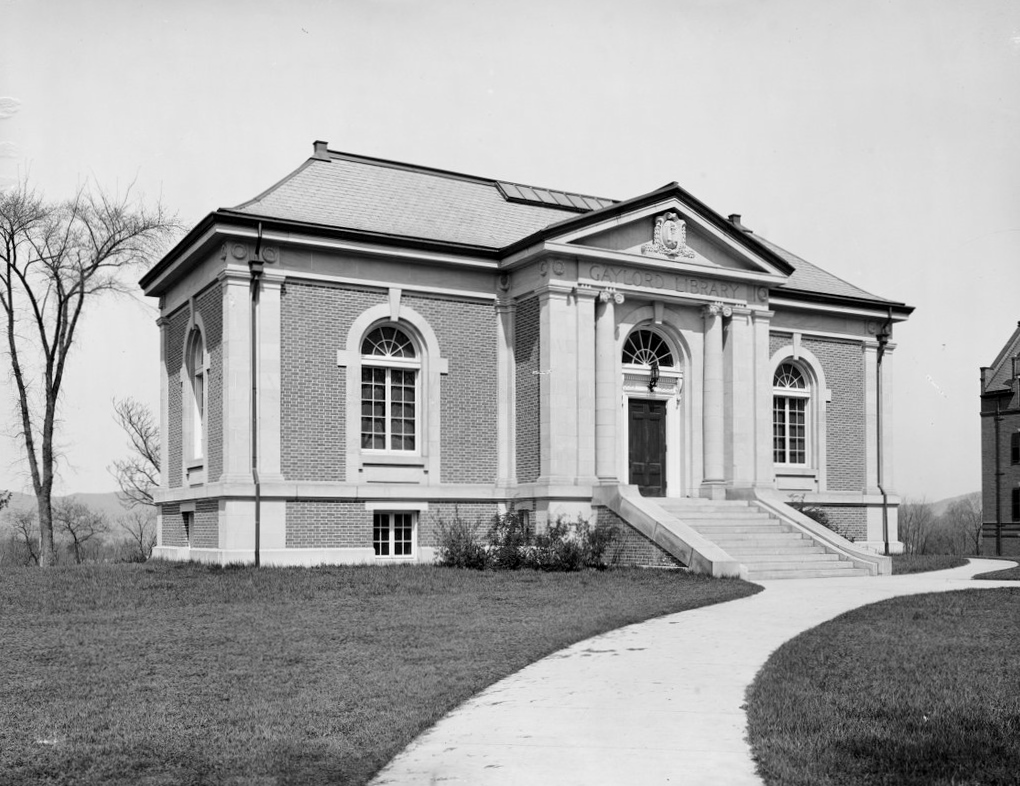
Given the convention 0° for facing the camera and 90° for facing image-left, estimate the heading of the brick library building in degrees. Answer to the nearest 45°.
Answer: approximately 315°

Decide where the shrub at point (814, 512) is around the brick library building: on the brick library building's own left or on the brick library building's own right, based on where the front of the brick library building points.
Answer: on the brick library building's own left
